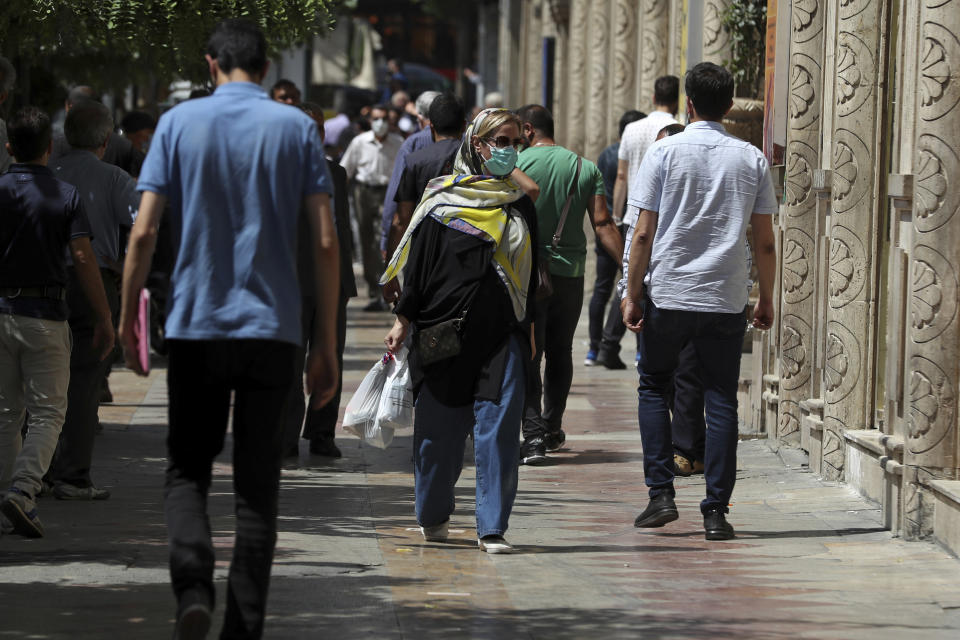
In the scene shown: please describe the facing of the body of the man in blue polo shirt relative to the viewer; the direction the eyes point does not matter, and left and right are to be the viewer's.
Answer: facing away from the viewer

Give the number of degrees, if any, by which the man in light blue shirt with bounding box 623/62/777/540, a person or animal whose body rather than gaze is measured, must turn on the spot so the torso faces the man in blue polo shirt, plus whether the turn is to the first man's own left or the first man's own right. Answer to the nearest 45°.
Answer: approximately 135° to the first man's own left

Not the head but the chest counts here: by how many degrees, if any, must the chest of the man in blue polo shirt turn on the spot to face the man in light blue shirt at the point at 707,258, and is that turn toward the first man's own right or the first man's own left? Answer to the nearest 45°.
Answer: approximately 45° to the first man's own right

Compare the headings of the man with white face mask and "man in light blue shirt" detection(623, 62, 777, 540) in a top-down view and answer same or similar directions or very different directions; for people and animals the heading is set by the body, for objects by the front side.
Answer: very different directions

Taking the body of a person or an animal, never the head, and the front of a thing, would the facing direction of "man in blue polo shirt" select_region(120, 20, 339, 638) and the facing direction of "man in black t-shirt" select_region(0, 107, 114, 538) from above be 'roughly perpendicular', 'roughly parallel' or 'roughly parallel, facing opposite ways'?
roughly parallel

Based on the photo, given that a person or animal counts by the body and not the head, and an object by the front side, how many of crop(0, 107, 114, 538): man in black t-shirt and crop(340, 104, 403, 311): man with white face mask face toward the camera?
1

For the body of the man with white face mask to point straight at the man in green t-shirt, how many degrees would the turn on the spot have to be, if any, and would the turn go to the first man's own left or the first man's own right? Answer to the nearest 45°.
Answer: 0° — they already face them

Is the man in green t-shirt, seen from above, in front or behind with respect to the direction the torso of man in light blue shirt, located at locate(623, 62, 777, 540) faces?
in front

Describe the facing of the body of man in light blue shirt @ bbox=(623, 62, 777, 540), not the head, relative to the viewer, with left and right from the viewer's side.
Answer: facing away from the viewer

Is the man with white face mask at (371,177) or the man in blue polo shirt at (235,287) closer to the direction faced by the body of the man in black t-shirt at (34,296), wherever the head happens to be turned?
the man with white face mask

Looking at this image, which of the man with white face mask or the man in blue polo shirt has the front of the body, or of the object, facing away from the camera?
the man in blue polo shirt

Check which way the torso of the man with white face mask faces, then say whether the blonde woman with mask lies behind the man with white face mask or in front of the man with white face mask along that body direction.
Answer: in front

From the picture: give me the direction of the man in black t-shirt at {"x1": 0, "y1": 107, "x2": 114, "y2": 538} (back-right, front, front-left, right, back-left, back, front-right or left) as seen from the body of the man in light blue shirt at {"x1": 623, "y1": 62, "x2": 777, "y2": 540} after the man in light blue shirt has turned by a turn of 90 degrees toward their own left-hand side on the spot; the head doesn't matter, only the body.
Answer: front

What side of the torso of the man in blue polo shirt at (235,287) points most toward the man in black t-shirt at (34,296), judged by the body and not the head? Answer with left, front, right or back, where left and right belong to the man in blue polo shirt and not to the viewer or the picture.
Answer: front

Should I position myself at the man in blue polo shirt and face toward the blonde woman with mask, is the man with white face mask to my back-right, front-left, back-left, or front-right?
front-left

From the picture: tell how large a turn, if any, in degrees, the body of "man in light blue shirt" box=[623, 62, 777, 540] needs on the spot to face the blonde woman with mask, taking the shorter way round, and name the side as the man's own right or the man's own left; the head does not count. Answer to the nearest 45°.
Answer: approximately 135° to the man's own left

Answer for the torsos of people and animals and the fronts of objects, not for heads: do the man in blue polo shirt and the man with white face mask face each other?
yes

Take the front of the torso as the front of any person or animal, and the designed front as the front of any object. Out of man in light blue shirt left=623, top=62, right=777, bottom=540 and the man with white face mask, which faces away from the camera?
the man in light blue shirt

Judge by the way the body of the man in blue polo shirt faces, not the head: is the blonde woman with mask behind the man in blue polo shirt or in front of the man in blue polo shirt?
in front
